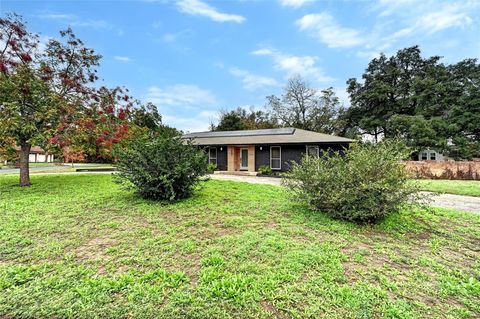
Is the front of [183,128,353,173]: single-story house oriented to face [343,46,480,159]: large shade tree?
no

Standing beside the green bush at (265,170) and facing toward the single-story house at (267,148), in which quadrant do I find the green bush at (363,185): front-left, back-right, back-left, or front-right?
back-right

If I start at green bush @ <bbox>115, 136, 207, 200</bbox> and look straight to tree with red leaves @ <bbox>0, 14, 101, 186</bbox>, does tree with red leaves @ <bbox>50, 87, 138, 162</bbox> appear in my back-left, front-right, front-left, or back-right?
front-right

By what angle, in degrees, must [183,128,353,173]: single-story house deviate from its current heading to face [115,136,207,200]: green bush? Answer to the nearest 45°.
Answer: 0° — it already faces it

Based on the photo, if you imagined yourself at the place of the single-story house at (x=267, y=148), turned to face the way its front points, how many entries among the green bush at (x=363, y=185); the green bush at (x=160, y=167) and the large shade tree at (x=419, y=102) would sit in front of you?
2

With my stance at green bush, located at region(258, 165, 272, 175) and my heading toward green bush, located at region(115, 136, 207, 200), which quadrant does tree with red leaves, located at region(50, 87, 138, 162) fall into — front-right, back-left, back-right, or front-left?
front-right

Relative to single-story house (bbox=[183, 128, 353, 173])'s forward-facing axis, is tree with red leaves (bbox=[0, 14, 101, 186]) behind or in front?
in front

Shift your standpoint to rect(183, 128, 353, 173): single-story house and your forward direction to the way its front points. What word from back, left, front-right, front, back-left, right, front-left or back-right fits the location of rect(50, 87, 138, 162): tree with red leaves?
front-right

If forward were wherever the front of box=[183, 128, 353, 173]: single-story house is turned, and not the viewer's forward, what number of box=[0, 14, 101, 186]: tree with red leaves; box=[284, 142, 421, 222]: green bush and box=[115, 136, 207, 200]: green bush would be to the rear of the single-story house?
0

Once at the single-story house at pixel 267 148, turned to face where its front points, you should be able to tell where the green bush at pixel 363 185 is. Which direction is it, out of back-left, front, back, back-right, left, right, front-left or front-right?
front

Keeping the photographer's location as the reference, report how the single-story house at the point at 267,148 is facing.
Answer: facing the viewer

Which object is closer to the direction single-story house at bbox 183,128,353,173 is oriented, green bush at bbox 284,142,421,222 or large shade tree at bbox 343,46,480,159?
the green bush
